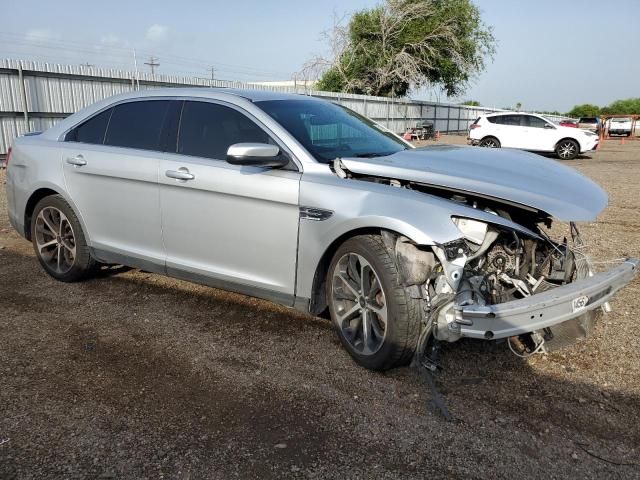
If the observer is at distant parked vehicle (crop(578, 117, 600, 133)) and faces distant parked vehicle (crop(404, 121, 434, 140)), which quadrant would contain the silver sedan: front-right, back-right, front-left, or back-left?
front-left

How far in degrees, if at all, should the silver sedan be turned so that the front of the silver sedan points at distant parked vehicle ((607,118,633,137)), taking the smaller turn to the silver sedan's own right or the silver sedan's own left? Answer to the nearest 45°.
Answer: approximately 90° to the silver sedan's own left

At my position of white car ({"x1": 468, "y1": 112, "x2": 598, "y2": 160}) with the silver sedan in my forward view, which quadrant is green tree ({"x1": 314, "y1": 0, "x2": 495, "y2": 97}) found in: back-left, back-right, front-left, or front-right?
back-right

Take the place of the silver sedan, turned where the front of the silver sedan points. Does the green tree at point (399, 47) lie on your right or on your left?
on your left

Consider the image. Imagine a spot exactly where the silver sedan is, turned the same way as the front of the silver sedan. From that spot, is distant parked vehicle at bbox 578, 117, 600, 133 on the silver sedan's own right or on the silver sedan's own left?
on the silver sedan's own left

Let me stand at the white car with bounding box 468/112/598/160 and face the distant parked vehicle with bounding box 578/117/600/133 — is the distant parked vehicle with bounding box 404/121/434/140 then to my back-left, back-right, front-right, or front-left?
front-left

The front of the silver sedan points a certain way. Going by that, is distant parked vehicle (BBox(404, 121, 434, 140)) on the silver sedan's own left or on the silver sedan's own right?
on the silver sedan's own left

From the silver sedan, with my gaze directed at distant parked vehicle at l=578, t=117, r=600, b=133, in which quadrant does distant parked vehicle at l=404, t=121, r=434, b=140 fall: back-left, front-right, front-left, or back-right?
front-left

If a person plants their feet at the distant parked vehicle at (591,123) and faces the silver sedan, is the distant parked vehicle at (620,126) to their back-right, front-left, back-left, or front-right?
back-left
